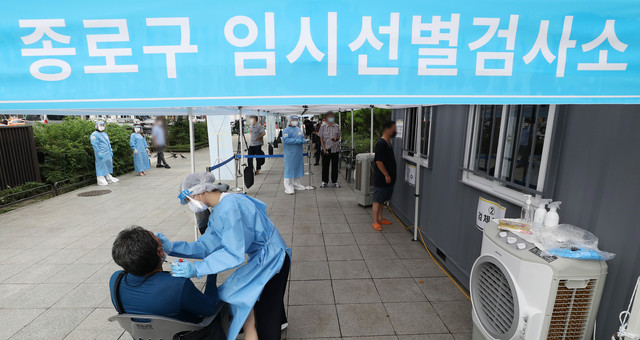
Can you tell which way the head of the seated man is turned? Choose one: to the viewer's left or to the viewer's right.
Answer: to the viewer's right

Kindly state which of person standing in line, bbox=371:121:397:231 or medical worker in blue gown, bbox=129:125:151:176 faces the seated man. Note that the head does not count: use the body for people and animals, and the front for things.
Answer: the medical worker in blue gown

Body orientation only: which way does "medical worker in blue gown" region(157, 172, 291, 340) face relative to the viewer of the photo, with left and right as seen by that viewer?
facing to the left of the viewer

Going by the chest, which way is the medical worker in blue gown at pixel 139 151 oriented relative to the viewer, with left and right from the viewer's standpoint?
facing the viewer

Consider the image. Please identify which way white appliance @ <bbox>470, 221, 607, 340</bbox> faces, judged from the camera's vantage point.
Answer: facing the viewer and to the left of the viewer

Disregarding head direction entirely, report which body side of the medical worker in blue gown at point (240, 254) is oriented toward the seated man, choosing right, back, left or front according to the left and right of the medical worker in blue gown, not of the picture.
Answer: front

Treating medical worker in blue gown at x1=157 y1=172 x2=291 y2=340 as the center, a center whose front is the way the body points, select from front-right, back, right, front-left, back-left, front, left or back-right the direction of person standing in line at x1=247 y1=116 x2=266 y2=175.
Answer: right

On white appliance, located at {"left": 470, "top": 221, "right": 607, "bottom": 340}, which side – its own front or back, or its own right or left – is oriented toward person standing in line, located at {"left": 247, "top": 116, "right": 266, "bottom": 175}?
right

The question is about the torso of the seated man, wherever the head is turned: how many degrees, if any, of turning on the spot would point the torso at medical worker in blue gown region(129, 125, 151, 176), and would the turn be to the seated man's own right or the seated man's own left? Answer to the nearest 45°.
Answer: approximately 45° to the seated man's own left

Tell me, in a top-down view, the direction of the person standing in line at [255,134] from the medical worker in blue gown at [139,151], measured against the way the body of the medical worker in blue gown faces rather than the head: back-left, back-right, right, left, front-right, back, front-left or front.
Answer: front-left

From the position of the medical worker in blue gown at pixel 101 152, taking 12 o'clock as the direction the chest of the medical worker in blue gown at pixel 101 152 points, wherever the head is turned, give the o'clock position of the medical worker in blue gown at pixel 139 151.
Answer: the medical worker in blue gown at pixel 139 151 is roughly at 9 o'clock from the medical worker in blue gown at pixel 101 152.

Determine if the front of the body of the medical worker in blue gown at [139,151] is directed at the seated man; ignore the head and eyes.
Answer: yes

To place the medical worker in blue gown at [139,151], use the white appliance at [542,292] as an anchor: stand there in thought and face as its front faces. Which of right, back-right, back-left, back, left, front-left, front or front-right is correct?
front-right
